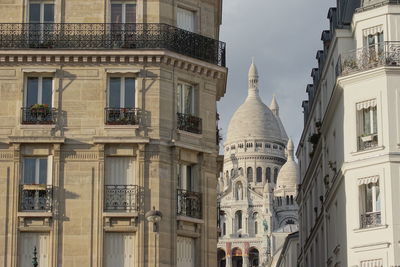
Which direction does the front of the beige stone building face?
toward the camera

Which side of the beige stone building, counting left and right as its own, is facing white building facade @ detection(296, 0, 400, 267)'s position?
left
